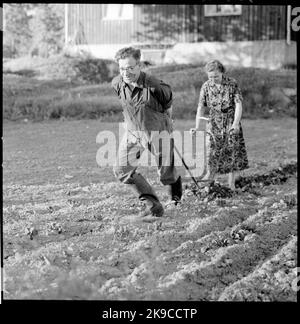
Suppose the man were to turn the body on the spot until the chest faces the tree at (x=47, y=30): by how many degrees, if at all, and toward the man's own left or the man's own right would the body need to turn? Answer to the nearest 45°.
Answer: approximately 135° to the man's own right

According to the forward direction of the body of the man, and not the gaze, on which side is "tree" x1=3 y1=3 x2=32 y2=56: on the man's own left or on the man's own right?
on the man's own right

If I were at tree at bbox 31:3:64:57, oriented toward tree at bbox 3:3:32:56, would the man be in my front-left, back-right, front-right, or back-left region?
back-left

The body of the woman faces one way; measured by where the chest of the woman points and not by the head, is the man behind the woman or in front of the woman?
in front

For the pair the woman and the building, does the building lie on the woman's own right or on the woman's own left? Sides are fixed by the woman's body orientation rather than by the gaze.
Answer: on the woman's own right

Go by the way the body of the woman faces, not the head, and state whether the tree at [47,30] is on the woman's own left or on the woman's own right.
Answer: on the woman's own right

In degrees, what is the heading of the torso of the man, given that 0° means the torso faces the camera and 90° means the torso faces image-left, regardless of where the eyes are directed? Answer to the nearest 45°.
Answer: approximately 45°

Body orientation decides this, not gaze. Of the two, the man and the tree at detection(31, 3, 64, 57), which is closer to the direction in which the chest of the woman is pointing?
the man

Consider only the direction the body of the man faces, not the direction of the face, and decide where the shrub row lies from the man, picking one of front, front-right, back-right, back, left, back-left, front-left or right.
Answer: back-right

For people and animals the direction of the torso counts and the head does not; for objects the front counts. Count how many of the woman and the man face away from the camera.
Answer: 0
